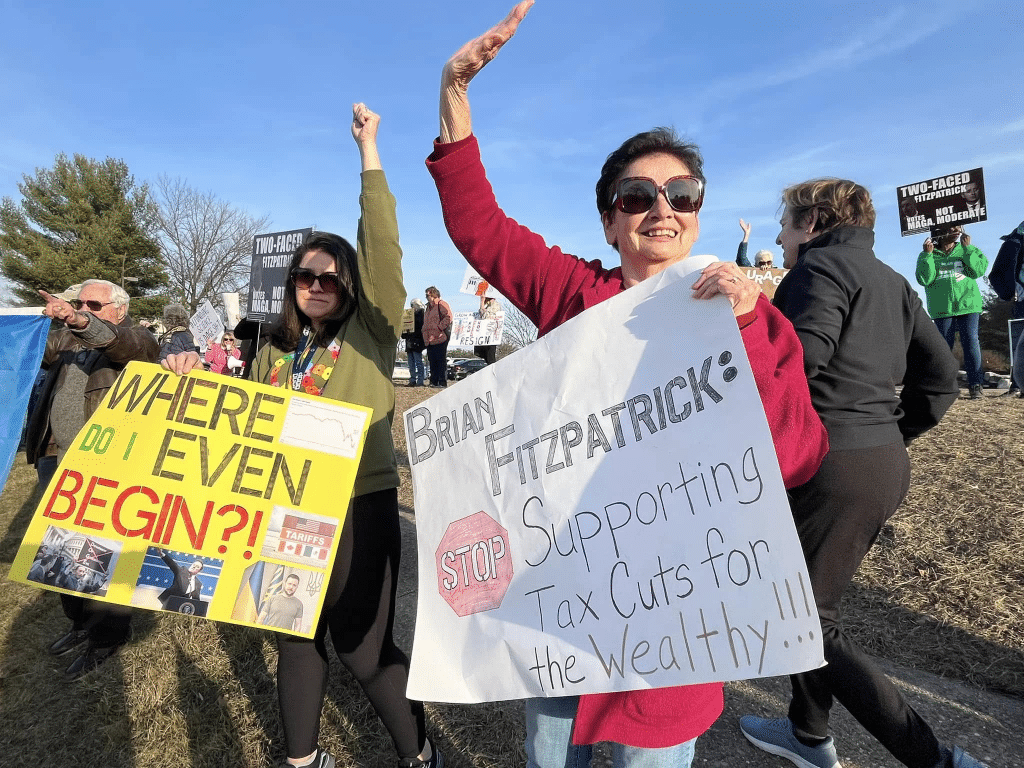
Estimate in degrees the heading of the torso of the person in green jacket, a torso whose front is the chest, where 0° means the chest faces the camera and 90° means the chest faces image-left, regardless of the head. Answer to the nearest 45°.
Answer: approximately 0°

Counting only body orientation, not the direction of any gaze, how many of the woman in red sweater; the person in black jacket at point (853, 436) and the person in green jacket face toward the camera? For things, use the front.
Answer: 2

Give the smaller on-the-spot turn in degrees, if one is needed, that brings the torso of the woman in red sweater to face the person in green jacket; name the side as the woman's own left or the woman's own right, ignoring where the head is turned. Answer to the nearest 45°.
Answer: approximately 135° to the woman's own left

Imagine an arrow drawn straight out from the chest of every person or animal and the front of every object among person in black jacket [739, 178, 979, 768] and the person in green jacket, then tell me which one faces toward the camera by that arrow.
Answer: the person in green jacket

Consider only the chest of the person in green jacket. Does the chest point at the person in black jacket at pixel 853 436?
yes

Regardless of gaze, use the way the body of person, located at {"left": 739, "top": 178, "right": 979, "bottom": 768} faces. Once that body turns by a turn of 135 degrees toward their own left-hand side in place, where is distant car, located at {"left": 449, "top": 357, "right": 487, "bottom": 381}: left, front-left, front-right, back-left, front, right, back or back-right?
back-right

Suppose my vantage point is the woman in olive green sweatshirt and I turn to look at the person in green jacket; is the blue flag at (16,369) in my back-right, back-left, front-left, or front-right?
back-left

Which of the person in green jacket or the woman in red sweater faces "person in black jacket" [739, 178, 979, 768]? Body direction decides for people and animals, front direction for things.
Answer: the person in green jacket

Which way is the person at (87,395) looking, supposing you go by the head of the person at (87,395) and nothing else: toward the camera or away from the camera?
toward the camera

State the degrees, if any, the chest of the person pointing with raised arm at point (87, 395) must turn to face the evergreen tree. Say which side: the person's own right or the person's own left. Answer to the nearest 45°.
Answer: approximately 135° to the person's own right

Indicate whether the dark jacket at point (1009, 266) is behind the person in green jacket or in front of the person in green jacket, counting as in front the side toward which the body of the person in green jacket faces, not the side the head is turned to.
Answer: in front

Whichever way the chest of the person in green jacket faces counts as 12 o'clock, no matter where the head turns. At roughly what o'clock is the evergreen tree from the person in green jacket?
The evergreen tree is roughly at 3 o'clock from the person in green jacket.

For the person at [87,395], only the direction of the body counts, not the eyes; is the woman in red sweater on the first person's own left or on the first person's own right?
on the first person's own left

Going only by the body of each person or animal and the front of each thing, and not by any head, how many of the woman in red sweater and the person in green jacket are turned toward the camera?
2

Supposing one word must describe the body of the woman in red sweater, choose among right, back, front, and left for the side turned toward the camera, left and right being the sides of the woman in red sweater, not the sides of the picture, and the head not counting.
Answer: front

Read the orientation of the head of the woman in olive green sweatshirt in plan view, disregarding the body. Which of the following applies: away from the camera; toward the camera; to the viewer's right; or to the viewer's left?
toward the camera
